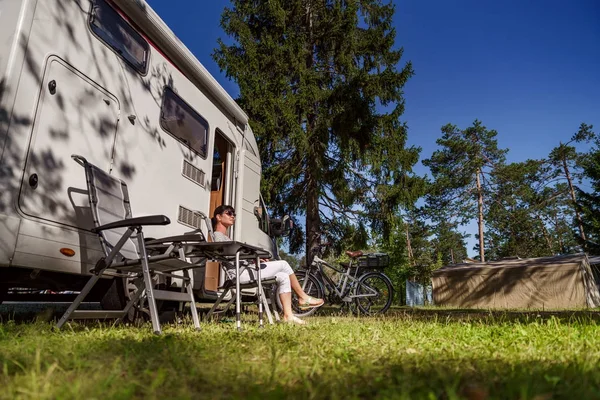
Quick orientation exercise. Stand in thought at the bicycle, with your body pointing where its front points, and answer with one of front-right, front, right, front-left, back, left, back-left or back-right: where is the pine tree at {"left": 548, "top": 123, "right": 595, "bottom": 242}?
back-right

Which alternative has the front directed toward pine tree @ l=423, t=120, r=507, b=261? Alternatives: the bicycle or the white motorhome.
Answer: the white motorhome

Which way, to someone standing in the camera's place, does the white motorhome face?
facing away from the viewer and to the right of the viewer

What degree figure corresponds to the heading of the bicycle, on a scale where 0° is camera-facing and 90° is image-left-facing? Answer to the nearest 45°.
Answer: approximately 90°

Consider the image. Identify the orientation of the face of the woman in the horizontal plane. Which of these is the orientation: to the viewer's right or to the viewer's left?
to the viewer's right

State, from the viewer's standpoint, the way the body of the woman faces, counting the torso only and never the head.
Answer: to the viewer's right

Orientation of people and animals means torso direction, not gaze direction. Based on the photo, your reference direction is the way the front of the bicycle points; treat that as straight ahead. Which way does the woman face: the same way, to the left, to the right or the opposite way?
the opposite way

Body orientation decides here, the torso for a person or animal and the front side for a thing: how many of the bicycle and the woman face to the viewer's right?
1

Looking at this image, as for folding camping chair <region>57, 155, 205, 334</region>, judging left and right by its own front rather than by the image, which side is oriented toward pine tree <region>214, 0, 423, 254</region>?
left

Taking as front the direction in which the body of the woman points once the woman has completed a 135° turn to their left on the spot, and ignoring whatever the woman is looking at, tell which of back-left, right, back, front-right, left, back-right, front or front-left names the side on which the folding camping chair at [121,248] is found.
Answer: left

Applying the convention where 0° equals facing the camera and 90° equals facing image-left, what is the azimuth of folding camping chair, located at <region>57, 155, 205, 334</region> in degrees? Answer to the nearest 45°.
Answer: approximately 315°
